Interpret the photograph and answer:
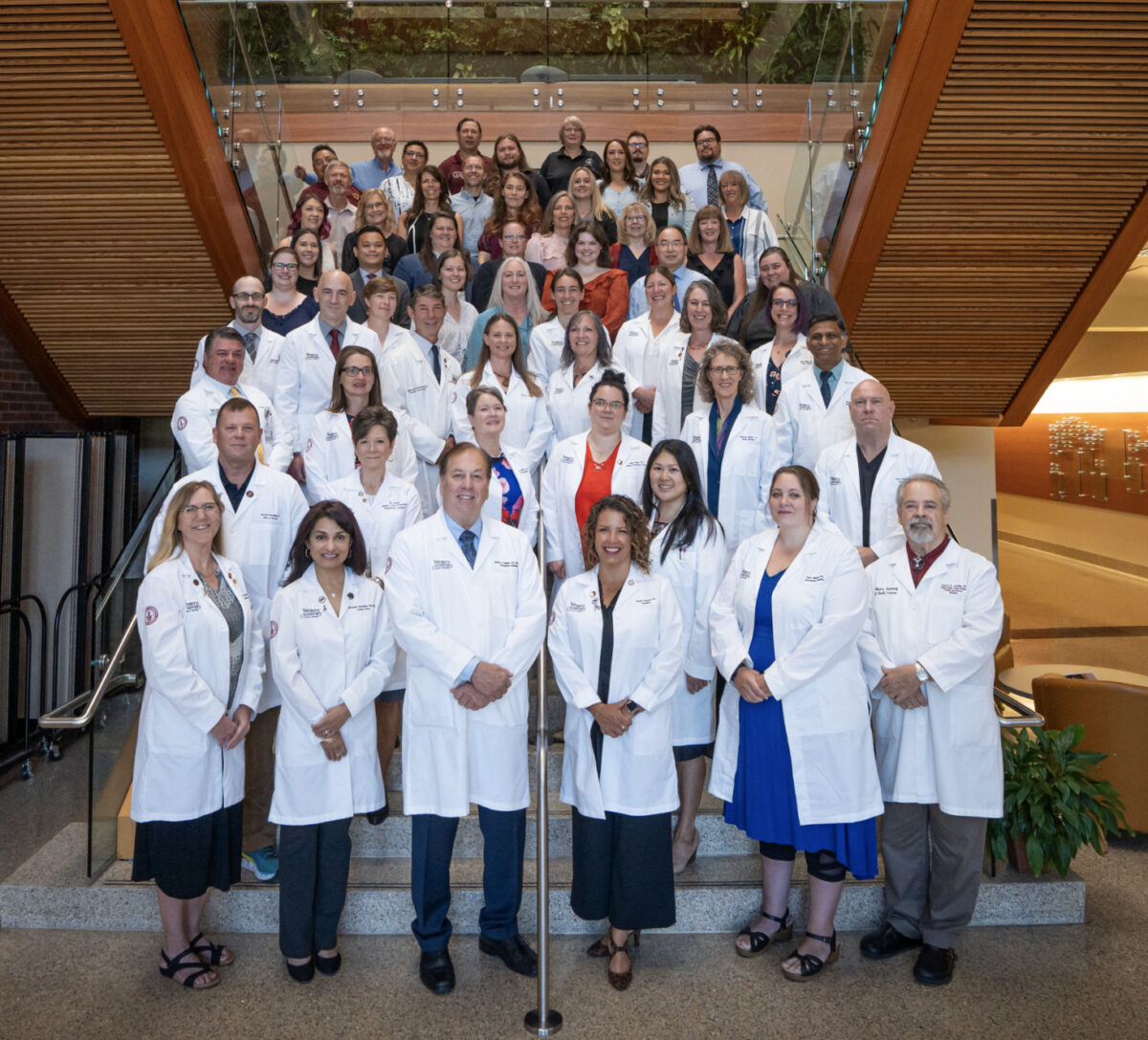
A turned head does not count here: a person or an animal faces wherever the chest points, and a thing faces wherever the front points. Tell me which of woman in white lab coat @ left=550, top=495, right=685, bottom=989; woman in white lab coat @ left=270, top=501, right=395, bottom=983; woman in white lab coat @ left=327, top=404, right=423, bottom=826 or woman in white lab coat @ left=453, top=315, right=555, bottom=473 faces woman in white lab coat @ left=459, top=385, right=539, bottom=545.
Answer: woman in white lab coat @ left=453, top=315, right=555, bottom=473

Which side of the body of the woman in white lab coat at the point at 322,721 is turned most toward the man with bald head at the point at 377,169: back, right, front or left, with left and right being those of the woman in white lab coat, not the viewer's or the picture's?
back

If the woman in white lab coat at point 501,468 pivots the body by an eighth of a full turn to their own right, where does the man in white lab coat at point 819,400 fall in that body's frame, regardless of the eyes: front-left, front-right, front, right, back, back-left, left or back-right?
back-left

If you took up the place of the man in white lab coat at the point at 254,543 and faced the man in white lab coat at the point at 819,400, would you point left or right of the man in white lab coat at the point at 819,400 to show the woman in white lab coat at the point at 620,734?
right

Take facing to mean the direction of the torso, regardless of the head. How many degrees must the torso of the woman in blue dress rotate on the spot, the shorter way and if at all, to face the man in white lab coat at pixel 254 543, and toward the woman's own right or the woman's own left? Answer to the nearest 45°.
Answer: approximately 45° to the woman's own right

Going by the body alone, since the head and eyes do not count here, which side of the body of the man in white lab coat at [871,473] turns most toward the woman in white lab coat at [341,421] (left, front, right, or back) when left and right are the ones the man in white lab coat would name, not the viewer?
right

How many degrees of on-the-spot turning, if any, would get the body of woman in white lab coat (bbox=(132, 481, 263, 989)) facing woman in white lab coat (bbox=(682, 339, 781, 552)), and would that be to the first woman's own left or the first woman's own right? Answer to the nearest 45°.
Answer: approximately 45° to the first woman's own left

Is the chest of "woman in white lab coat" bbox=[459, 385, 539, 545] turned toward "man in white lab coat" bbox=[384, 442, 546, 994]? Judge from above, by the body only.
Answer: yes

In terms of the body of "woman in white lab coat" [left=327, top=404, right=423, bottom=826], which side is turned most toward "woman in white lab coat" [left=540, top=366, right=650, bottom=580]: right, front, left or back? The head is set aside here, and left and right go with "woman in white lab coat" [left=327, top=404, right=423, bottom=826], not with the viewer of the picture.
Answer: left

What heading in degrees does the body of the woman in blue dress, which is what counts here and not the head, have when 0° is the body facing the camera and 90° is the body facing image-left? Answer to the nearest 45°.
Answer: approximately 45°

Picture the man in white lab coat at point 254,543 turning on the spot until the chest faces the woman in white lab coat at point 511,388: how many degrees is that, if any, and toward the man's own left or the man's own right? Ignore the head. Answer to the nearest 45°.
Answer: approximately 135° to the man's own left

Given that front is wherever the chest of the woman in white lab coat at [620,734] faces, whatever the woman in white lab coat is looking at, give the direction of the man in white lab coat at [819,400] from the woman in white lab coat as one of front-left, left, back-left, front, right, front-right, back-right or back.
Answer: back-left

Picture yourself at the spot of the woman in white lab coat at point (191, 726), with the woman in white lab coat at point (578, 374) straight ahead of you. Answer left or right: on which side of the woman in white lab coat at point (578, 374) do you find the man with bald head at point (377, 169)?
left
